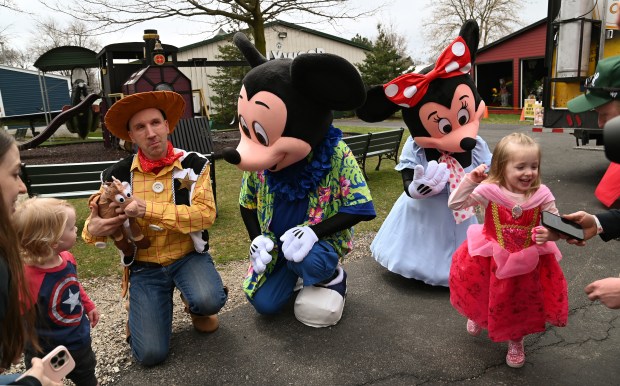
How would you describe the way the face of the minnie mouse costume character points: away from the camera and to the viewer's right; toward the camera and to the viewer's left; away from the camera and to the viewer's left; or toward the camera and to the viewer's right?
toward the camera and to the viewer's right

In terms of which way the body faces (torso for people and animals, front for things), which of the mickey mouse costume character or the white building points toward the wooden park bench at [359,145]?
the white building

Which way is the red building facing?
toward the camera

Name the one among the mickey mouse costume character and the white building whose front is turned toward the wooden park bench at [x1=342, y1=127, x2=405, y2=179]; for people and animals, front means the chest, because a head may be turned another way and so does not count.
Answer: the white building

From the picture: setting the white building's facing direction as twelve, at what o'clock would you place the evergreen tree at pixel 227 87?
The evergreen tree is roughly at 1 o'clock from the white building.

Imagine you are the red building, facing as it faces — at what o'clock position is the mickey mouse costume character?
The mickey mouse costume character is roughly at 12 o'clock from the red building.

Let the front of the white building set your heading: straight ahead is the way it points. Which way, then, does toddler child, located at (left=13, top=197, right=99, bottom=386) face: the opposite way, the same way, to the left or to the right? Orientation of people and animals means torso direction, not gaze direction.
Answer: to the left

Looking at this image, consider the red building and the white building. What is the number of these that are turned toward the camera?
2

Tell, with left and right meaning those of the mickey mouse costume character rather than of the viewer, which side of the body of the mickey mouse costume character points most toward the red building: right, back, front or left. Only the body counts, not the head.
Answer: back

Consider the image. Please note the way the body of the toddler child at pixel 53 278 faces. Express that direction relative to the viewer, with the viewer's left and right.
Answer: facing the viewer and to the right of the viewer

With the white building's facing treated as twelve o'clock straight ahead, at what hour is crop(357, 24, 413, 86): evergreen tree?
The evergreen tree is roughly at 10 o'clock from the white building.

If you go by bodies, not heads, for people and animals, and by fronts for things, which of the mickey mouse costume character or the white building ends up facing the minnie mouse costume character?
the white building

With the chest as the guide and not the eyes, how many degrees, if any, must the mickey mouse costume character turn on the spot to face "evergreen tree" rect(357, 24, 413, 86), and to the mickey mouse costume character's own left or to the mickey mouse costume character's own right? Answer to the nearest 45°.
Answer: approximately 135° to the mickey mouse costume character's own right

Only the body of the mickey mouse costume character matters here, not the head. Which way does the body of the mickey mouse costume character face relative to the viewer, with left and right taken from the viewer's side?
facing the viewer and to the left of the viewer

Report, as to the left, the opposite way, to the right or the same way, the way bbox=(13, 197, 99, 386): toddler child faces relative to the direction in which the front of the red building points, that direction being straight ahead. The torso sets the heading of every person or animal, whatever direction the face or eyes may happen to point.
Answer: to the left

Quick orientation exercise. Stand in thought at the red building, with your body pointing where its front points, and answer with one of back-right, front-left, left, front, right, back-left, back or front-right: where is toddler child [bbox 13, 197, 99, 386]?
front
